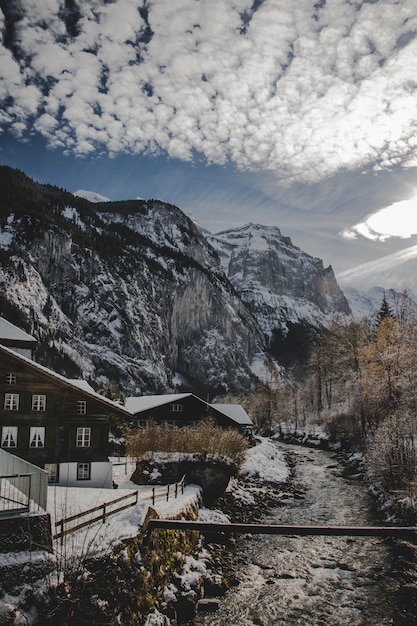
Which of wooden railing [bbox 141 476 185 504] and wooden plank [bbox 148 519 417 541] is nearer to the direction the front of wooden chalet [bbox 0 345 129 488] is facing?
the wooden plank

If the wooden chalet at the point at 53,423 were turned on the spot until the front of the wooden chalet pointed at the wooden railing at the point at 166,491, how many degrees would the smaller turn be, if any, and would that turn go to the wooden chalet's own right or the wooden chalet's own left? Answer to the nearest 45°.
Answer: approximately 45° to the wooden chalet's own left

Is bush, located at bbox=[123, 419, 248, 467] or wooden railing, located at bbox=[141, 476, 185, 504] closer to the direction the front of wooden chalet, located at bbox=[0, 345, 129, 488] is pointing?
the wooden railing

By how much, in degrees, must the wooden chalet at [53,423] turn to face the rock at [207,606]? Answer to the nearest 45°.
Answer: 0° — it already faces it

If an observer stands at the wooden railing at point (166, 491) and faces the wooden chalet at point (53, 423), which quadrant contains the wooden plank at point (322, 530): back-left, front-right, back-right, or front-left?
back-left

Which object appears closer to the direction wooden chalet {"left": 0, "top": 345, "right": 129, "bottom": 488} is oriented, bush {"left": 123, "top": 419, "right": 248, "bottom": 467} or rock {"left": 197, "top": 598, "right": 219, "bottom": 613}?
the rock

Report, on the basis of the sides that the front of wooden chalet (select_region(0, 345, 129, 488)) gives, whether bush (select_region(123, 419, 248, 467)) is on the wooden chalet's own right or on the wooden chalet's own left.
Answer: on the wooden chalet's own left

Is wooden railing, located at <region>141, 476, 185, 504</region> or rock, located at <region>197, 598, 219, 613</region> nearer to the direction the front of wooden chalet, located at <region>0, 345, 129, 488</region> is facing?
the rock

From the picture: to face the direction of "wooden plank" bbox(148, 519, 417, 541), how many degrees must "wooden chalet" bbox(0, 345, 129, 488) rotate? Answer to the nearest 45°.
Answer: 0° — it already faces it

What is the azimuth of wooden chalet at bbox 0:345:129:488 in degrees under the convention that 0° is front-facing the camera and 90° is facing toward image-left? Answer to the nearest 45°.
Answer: approximately 0°
